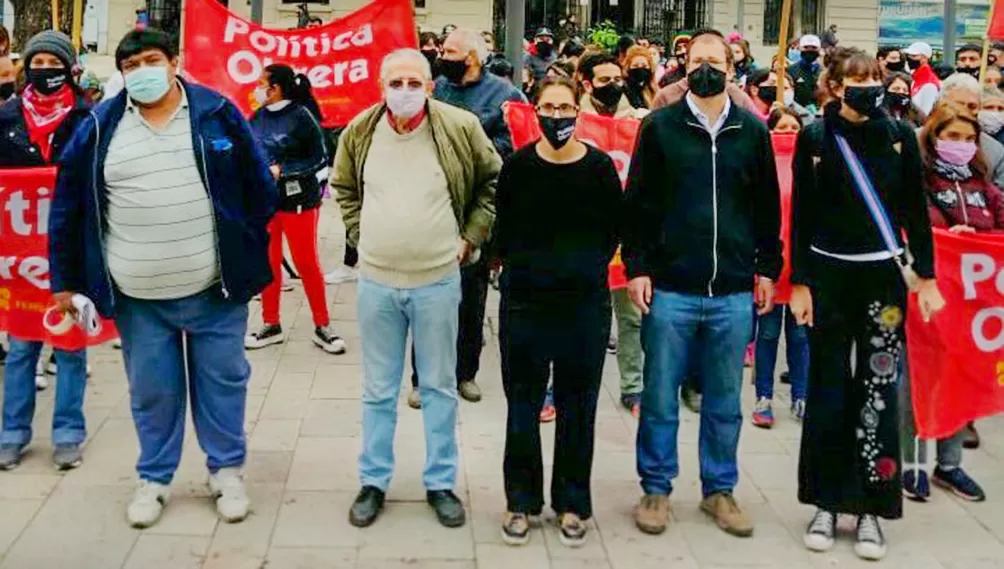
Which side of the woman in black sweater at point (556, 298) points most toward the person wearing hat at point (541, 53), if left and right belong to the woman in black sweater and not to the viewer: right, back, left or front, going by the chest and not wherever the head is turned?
back

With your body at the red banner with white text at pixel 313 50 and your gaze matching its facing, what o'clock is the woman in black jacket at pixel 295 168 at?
The woman in black jacket is roughly at 12 o'clock from the red banner with white text.

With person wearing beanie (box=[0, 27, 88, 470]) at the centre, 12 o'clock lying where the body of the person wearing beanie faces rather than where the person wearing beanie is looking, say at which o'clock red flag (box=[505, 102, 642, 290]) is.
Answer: The red flag is roughly at 9 o'clock from the person wearing beanie.

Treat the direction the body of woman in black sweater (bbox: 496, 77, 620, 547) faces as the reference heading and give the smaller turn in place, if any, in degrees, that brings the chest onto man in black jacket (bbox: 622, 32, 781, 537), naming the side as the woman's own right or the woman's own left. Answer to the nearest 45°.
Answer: approximately 90° to the woman's own left

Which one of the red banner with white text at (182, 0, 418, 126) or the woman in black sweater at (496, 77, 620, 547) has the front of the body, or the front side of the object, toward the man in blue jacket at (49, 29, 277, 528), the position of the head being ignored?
the red banner with white text

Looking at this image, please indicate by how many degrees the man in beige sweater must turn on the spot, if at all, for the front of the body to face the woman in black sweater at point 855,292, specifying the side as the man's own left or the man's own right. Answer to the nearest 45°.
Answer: approximately 90° to the man's own left

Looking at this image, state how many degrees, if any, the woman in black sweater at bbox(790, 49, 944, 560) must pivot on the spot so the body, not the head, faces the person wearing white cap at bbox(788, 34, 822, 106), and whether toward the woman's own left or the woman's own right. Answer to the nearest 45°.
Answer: approximately 180°
